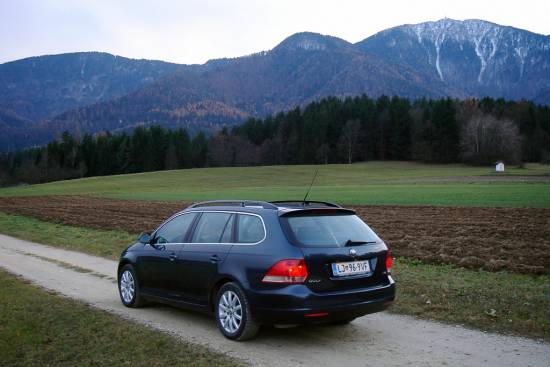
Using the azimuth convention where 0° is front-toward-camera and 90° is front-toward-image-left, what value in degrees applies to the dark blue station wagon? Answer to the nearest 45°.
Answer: approximately 135°
